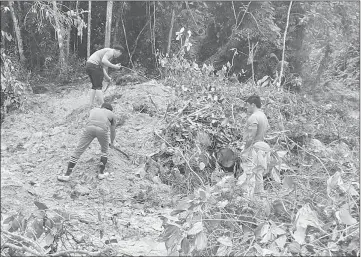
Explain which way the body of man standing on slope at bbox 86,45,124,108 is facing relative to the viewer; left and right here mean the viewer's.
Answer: facing to the right of the viewer

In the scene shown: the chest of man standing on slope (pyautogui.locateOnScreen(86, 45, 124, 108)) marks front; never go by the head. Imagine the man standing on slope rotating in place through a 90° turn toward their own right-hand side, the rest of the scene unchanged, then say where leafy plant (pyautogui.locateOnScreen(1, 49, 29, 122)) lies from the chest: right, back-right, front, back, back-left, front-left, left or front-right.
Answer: front-right

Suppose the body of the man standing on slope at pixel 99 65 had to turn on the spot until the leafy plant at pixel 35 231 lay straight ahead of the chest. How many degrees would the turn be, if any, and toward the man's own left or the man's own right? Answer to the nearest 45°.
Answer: approximately 90° to the man's own right
